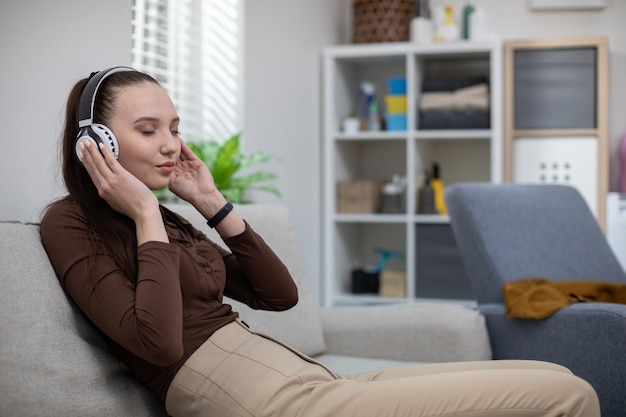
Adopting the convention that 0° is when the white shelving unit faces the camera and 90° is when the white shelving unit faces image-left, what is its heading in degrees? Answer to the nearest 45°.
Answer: approximately 0°
